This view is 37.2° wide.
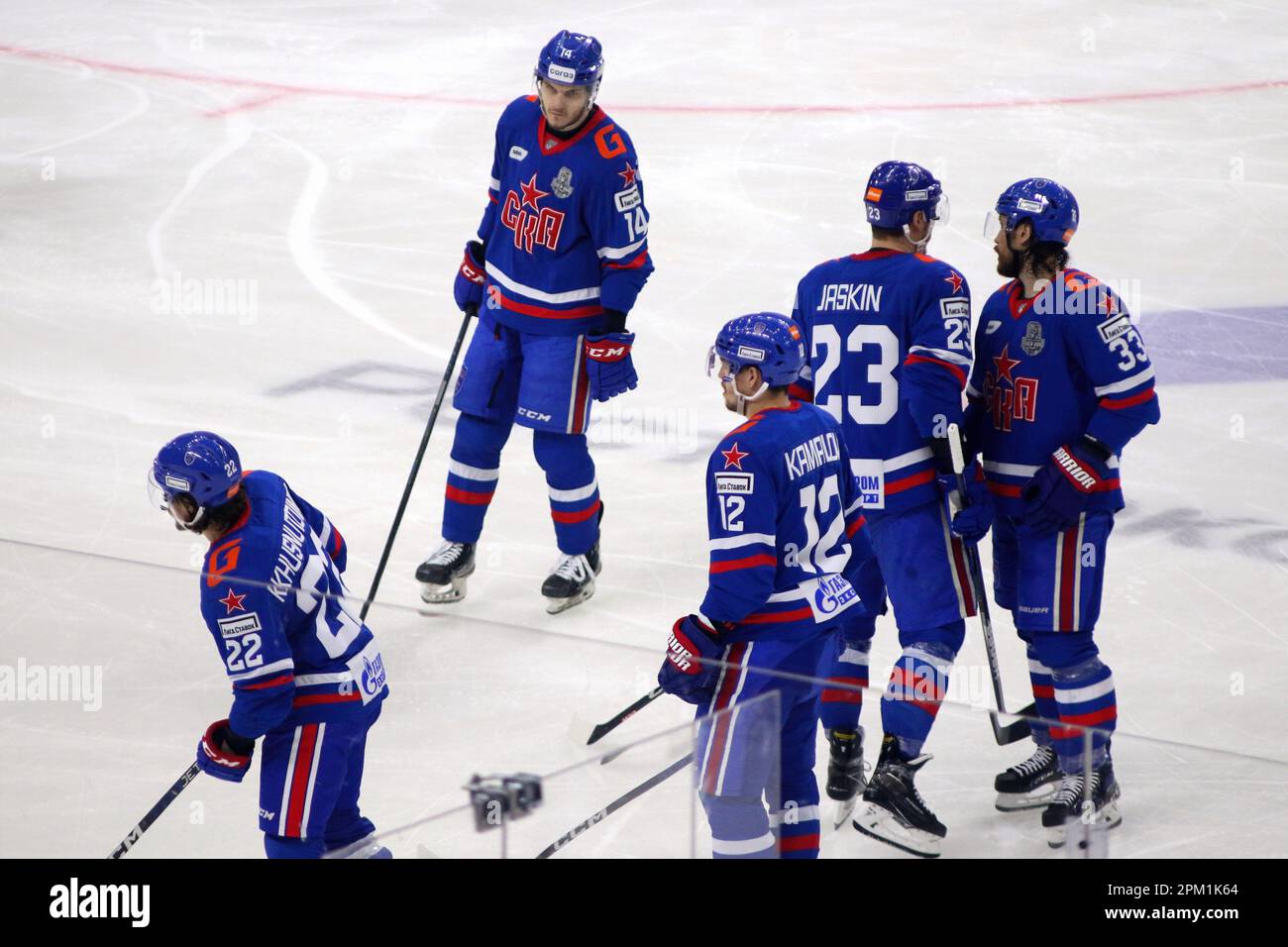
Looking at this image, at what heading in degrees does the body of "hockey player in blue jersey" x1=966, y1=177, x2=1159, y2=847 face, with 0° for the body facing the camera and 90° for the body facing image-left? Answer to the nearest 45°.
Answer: approximately 45°

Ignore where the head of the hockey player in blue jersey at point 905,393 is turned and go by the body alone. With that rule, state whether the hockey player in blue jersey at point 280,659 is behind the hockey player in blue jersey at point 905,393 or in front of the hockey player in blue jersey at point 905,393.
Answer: behind

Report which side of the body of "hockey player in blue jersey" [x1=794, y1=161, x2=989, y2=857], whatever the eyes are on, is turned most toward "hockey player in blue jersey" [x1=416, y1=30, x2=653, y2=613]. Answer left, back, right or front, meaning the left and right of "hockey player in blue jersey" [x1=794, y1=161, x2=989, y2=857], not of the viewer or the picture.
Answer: left

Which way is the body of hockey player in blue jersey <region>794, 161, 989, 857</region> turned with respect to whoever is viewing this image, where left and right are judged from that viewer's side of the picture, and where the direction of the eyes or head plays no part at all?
facing away from the viewer and to the right of the viewer

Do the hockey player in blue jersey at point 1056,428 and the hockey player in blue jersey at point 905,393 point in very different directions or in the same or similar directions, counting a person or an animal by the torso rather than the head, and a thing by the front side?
very different directions

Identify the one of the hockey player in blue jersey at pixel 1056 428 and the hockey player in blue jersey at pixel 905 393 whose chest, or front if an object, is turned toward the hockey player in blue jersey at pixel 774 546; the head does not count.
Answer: the hockey player in blue jersey at pixel 1056 428

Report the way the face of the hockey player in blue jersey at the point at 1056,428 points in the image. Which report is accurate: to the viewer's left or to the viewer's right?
to the viewer's left

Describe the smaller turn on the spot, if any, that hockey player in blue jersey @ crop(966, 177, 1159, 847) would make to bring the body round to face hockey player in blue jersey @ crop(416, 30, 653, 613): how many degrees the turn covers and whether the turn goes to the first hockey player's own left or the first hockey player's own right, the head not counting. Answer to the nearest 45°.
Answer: approximately 90° to the first hockey player's own right

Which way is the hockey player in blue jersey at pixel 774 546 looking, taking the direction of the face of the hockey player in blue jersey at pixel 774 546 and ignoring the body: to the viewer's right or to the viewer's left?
to the viewer's left
